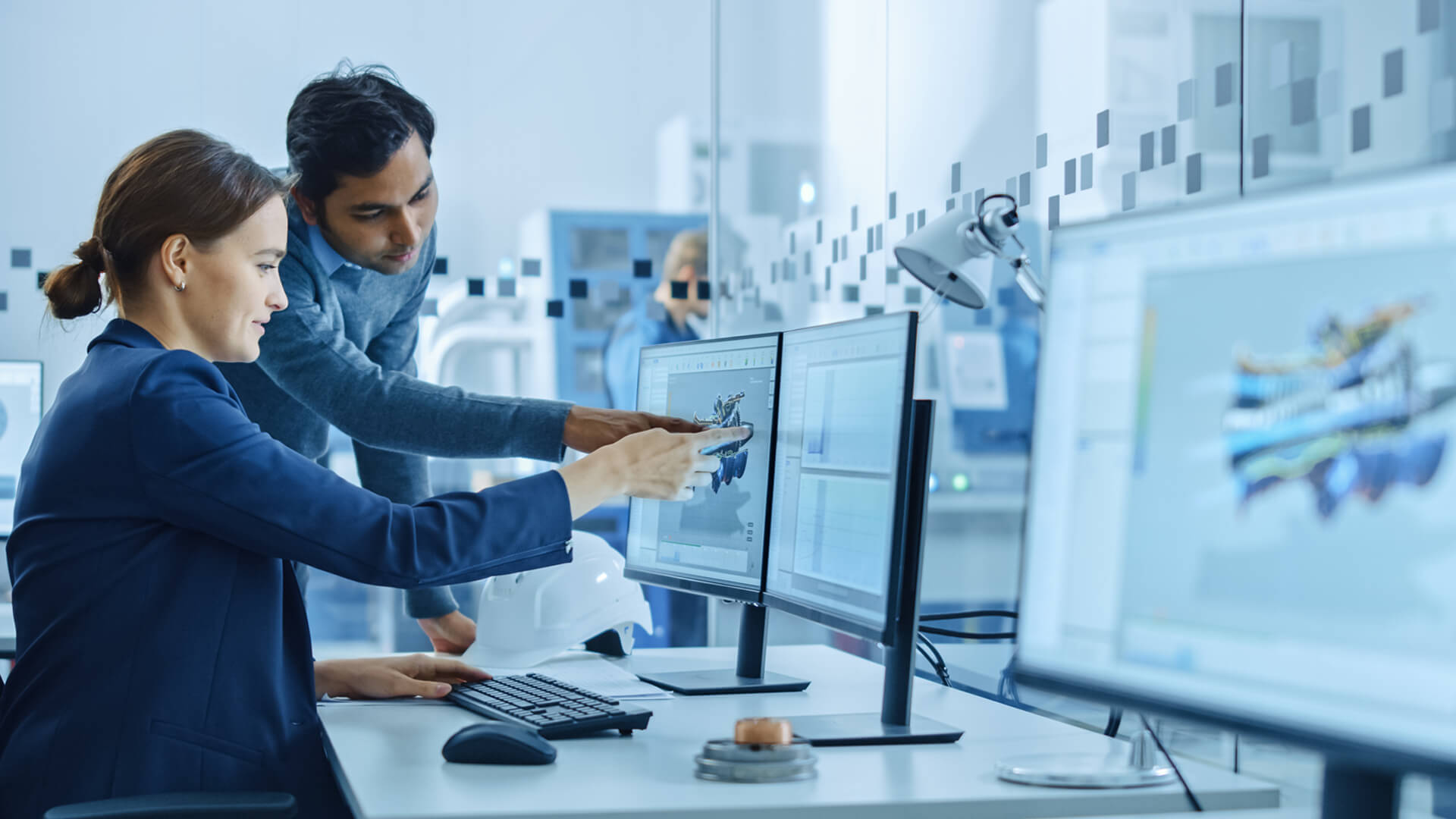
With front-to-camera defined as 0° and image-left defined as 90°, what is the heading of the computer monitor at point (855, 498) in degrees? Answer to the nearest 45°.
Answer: approximately 45°

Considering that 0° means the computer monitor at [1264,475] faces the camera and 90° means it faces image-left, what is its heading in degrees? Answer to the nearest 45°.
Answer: approximately 45°

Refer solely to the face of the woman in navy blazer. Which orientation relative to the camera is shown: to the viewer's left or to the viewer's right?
to the viewer's right

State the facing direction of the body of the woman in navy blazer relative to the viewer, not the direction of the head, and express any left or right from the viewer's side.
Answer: facing to the right of the viewer

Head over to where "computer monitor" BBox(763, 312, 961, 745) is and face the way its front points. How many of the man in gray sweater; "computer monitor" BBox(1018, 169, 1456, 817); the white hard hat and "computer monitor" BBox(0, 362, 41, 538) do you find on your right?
3

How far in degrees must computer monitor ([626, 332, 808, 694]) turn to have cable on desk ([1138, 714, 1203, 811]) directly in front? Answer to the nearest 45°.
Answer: approximately 90° to its left

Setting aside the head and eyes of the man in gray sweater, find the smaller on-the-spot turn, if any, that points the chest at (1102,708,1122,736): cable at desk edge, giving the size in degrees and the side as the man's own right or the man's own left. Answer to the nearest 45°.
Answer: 0° — they already face it

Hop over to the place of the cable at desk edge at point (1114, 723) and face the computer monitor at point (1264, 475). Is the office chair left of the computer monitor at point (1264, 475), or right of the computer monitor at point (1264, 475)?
right

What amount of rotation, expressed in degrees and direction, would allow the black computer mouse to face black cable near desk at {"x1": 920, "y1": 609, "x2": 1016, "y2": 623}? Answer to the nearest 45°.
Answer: approximately 45° to its left

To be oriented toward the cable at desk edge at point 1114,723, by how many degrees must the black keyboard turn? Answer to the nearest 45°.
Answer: approximately 135° to its left
